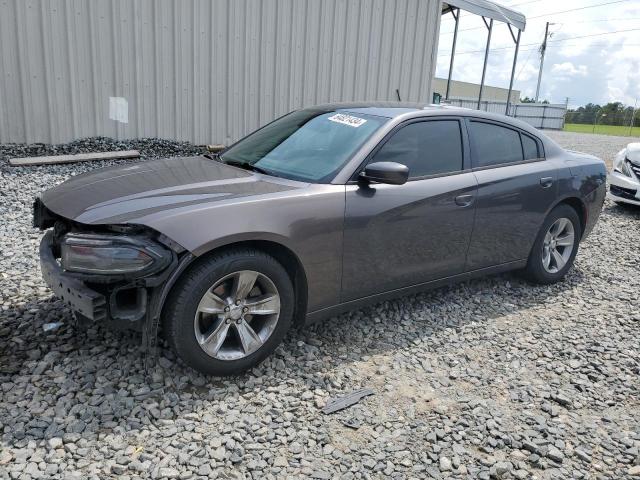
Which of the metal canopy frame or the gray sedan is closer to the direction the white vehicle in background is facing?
the gray sedan

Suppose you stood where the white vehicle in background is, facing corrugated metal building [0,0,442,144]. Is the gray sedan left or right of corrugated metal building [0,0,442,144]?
left

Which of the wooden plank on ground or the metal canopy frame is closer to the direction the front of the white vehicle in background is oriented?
the wooden plank on ground

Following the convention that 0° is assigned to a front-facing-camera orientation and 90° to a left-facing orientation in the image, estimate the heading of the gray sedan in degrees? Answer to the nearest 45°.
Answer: approximately 45°

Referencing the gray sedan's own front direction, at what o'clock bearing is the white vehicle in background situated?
The white vehicle in background is roughly at 6 o'clock from the gray sedan.

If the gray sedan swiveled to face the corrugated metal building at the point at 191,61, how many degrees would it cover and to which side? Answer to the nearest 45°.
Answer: approximately 135° to its right

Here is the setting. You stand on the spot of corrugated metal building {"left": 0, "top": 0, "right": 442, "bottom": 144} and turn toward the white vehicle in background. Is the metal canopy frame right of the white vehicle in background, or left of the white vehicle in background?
left
